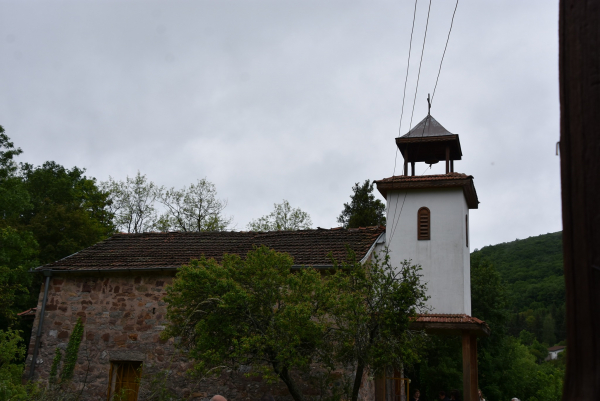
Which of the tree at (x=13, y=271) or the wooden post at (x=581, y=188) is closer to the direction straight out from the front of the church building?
the wooden post

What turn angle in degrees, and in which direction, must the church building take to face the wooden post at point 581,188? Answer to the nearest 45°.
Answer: approximately 90° to its right

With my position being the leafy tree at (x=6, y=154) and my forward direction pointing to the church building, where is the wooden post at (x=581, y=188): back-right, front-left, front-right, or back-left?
front-right

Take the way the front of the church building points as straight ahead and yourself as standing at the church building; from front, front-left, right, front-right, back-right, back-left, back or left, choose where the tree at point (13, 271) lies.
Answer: back-left

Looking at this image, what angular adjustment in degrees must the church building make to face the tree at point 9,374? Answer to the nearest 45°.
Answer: approximately 135° to its right

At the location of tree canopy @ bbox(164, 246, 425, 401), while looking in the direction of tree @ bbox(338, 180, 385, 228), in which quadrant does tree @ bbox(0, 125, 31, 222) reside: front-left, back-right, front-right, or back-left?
front-left

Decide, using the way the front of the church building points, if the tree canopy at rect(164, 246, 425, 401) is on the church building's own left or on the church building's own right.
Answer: on the church building's own right

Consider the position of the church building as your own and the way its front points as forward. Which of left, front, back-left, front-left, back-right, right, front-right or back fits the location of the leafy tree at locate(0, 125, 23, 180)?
back-left

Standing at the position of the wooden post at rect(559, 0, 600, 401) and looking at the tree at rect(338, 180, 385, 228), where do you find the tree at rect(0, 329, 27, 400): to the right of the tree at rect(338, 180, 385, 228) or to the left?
left

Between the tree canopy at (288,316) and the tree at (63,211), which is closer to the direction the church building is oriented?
the tree canopy

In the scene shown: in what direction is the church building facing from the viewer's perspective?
to the viewer's right

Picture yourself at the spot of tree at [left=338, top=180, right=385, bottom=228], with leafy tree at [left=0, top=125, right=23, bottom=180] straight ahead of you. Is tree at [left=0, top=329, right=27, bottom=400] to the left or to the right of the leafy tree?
left

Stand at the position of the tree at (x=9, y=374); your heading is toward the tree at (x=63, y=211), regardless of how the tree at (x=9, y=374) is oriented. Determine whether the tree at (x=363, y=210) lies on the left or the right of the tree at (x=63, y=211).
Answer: right
